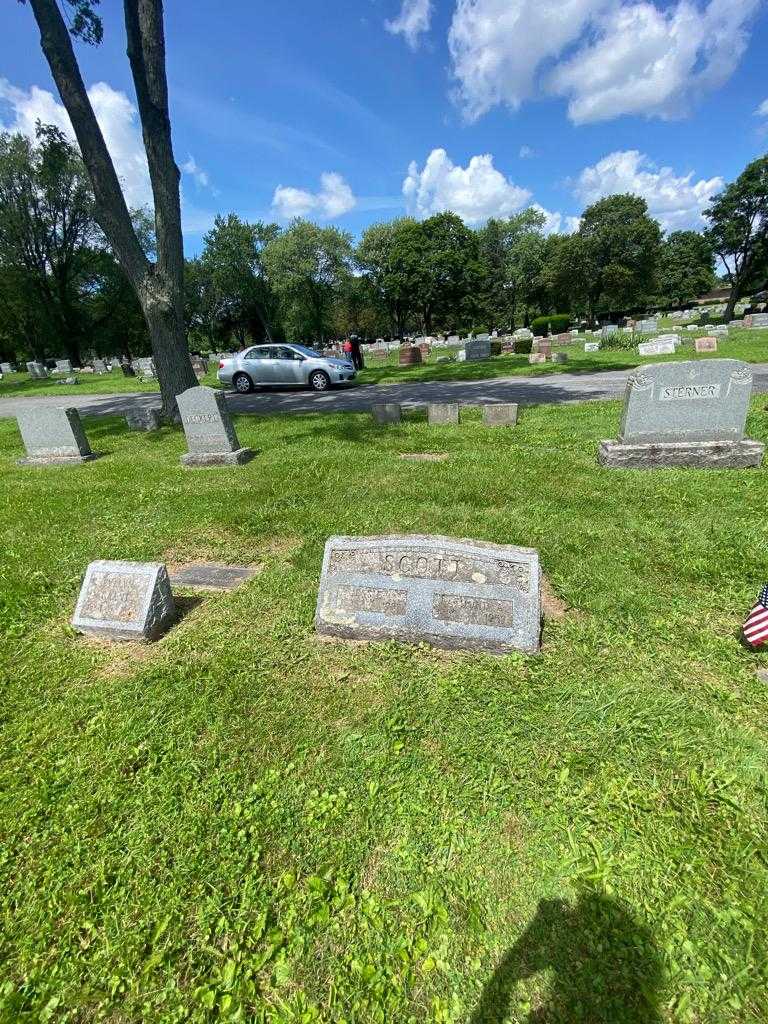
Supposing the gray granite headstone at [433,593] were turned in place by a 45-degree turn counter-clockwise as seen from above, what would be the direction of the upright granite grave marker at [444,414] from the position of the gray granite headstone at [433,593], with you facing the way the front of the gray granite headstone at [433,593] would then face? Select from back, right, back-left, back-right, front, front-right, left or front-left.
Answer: back-left

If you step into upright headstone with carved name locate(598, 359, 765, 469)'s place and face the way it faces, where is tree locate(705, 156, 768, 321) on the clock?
The tree is roughly at 6 o'clock from the upright headstone with carved name.

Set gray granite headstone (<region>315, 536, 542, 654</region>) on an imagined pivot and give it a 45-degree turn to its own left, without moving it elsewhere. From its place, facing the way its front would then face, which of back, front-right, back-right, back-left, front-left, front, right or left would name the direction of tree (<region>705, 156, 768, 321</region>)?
left

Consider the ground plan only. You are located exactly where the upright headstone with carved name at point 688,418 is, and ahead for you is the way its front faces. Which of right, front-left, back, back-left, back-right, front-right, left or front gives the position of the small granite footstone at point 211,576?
front-right

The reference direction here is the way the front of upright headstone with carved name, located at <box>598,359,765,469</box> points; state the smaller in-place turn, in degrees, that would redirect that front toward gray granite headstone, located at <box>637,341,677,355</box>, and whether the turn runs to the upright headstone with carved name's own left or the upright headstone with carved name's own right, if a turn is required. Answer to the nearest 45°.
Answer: approximately 180°

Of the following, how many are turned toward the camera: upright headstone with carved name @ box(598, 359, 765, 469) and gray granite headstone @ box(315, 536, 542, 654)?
2

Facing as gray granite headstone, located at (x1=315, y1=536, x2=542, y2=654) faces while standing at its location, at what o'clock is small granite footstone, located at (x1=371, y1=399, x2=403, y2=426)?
The small granite footstone is roughly at 6 o'clock from the gray granite headstone.

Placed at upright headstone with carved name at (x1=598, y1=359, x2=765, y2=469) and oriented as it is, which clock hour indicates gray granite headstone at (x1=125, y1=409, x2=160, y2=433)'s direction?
The gray granite headstone is roughly at 3 o'clock from the upright headstone with carved name.

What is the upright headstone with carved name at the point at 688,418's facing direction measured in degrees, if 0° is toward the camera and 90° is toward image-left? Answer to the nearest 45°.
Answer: approximately 0°

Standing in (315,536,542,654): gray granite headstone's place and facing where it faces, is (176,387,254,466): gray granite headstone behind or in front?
behind

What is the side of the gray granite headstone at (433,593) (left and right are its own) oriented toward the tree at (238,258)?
back

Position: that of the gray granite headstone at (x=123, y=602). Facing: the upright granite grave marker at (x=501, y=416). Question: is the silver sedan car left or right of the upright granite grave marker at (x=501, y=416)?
left

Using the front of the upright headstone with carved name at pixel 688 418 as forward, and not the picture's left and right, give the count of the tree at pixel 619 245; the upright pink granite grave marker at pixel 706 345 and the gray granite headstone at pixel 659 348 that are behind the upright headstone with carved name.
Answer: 3

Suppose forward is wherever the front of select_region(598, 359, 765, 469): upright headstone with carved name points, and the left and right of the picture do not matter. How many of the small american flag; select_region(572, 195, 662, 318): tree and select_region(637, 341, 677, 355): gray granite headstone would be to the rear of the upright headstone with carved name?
2

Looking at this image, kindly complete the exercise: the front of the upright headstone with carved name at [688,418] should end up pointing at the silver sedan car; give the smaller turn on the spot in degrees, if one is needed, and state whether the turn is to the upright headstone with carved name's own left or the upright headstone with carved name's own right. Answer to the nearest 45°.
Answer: approximately 135° to the upright headstone with carved name's own right
